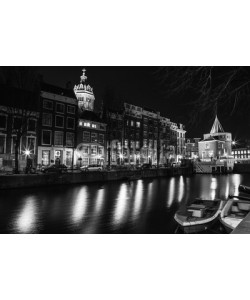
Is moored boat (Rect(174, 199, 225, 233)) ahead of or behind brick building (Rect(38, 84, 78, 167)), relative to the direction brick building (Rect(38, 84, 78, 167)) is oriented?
ahead

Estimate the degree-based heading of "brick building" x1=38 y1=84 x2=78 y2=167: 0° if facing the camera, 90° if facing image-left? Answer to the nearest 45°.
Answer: approximately 315°

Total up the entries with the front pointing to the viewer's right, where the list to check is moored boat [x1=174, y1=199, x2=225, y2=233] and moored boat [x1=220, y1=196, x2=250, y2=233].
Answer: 0

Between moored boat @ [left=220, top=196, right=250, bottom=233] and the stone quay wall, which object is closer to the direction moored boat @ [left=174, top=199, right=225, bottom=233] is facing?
the stone quay wall
